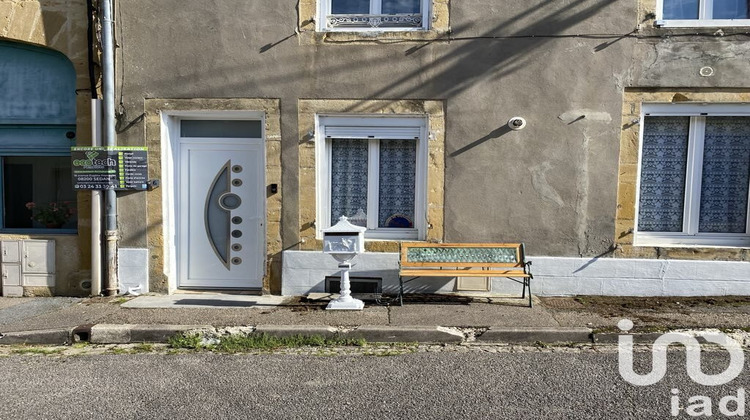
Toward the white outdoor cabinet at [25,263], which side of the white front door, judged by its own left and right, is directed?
right

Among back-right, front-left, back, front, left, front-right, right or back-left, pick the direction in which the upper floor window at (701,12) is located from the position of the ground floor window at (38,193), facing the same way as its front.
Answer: front-left

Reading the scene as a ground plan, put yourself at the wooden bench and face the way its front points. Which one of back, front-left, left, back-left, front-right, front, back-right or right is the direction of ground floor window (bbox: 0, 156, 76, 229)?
right

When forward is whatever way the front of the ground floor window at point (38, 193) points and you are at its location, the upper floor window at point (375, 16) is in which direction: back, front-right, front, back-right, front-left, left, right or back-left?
front-left

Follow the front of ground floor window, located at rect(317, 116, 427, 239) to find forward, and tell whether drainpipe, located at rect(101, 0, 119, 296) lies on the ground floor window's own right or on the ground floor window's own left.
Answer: on the ground floor window's own right

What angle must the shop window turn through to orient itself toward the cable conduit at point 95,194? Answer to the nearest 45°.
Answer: approximately 45° to its left

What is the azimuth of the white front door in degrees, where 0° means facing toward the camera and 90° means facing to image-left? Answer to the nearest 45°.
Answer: approximately 0°

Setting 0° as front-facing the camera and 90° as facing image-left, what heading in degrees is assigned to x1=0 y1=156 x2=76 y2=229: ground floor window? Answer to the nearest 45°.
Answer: approximately 0°

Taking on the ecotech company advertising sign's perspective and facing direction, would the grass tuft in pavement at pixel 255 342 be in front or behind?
in front

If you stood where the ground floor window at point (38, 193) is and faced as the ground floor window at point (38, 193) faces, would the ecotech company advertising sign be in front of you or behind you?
in front

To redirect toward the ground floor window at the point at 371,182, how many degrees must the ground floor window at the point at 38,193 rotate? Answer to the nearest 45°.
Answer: approximately 45° to its left
